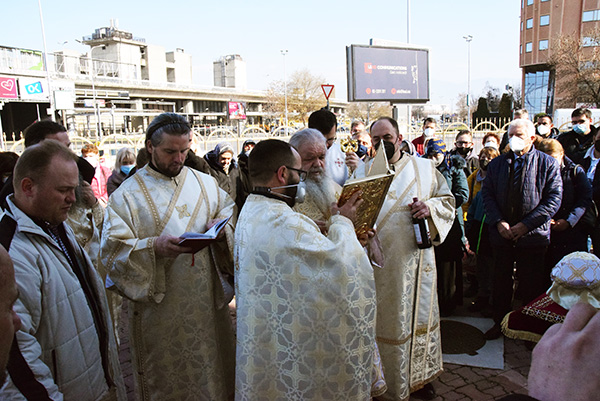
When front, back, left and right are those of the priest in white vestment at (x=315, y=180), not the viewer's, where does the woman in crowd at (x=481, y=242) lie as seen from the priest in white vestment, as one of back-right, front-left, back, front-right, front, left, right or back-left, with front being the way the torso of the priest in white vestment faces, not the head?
left

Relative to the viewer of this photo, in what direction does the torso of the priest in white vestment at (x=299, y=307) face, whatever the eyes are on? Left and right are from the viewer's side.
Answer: facing away from the viewer and to the right of the viewer

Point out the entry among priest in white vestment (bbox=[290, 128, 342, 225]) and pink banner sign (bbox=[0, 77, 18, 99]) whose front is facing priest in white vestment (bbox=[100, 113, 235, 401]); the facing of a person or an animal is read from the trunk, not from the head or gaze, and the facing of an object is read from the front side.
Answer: the pink banner sign

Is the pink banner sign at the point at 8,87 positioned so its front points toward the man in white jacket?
yes

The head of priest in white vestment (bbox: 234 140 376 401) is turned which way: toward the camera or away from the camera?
away from the camera

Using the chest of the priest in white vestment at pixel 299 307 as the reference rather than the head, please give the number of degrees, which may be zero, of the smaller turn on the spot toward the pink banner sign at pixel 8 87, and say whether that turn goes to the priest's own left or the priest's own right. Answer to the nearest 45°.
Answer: approximately 90° to the priest's own left

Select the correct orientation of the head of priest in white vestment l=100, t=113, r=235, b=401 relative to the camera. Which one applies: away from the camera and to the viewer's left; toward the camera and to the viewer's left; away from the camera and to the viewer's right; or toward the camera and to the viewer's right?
toward the camera and to the viewer's right

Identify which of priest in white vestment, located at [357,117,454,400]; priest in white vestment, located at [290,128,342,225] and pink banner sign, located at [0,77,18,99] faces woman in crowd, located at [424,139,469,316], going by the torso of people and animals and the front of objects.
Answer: the pink banner sign

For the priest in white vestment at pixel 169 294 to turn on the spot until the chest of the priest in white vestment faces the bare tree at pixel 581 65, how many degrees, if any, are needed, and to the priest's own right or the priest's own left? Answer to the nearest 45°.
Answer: approximately 90° to the priest's own left

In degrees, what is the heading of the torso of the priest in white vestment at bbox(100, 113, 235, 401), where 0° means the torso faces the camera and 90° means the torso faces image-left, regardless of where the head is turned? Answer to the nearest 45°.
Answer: approximately 315°

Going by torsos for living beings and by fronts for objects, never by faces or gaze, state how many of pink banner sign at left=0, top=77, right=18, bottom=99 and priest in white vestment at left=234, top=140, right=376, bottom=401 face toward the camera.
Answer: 1

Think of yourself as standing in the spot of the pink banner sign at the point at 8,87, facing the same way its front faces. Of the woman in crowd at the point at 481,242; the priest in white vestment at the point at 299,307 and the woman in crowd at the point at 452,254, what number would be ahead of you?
3

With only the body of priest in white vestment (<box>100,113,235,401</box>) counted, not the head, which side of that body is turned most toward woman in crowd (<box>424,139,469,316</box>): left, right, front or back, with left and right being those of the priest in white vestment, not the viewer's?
left
